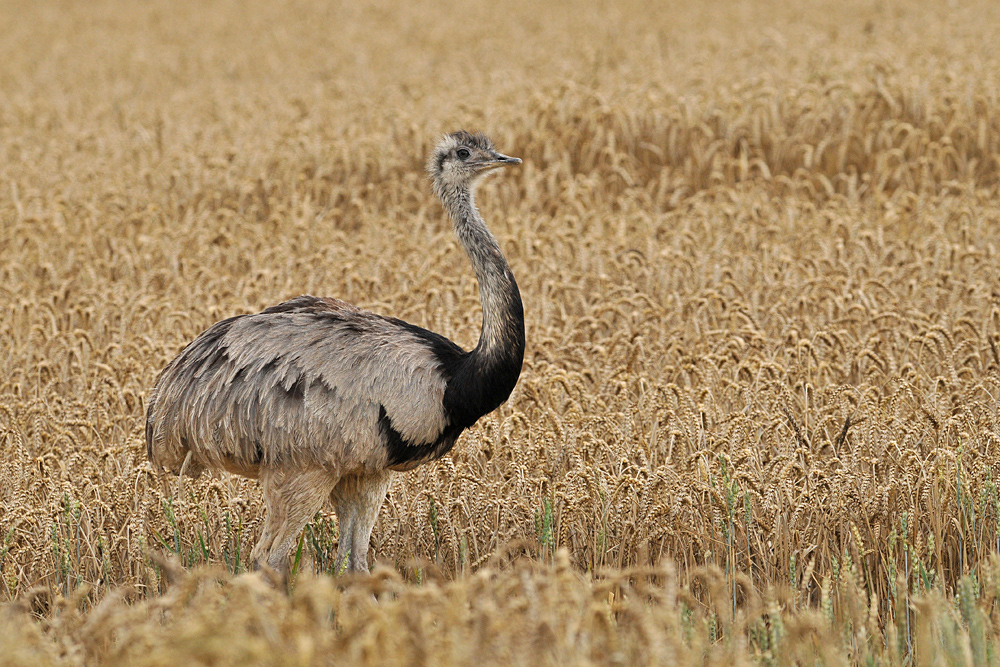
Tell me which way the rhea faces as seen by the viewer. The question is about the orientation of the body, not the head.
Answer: to the viewer's right
